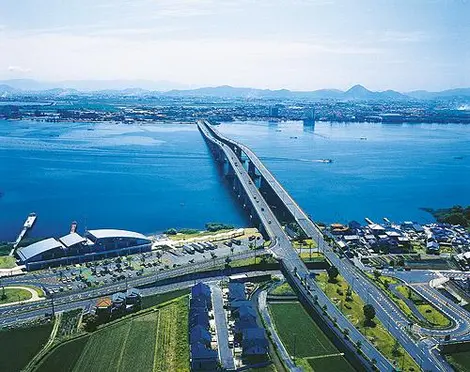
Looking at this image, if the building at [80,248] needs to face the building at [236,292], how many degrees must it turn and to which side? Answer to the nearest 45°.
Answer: approximately 45° to its left

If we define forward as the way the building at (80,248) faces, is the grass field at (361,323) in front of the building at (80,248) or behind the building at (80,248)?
in front

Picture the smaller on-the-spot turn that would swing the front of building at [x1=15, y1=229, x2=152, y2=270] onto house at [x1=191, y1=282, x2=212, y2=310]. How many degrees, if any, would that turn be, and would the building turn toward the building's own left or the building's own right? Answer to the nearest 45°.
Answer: approximately 45° to the building's own left

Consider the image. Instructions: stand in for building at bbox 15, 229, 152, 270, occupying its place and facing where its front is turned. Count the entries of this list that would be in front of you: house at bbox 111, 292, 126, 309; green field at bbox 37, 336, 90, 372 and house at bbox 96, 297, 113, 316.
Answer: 3

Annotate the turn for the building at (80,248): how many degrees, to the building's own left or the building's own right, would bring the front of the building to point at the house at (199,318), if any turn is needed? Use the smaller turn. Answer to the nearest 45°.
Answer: approximately 45° to the building's own left

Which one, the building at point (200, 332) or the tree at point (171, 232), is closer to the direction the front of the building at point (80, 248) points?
the building

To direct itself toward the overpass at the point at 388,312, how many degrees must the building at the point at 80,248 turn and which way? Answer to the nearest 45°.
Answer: approximately 45° to its left

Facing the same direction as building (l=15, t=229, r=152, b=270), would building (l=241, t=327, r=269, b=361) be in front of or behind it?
in front

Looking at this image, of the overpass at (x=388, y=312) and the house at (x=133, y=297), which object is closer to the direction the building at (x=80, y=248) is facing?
the house

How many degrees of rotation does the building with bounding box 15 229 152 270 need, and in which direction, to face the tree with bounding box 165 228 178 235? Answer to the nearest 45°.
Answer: approximately 135° to its left

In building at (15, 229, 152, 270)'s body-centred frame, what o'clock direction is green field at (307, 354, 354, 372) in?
The green field is roughly at 11 o'clock from the building.

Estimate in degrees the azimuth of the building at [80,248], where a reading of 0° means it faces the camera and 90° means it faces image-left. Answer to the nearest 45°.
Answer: approximately 0°

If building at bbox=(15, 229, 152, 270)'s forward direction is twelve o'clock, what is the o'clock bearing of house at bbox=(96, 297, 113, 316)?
The house is roughly at 12 o'clock from the building.
